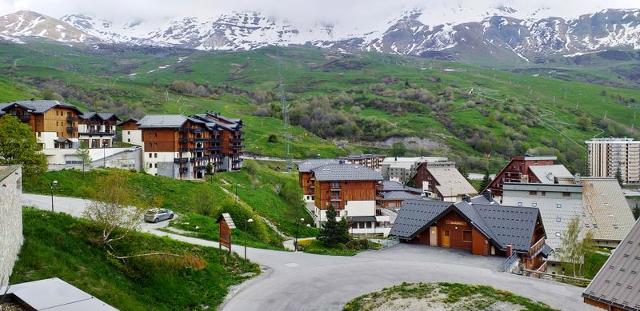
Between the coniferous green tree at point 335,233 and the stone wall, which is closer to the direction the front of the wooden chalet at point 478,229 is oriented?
the stone wall

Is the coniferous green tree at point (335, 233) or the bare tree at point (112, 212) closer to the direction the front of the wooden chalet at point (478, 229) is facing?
the bare tree

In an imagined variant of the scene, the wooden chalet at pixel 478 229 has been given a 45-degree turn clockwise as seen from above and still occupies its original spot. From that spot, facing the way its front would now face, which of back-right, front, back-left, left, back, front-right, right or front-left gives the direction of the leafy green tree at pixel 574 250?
back-left

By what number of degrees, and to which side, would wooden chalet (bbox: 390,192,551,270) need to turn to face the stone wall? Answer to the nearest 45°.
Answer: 0° — it already faces it

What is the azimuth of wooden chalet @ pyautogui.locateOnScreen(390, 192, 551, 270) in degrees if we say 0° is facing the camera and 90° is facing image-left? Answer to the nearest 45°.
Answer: approximately 45°

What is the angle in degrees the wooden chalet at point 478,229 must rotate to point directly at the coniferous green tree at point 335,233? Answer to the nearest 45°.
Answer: approximately 45° to its right
